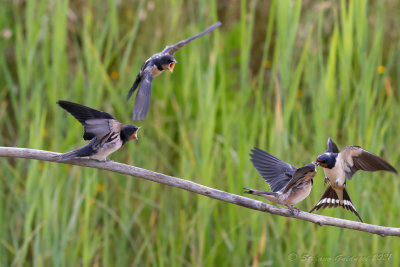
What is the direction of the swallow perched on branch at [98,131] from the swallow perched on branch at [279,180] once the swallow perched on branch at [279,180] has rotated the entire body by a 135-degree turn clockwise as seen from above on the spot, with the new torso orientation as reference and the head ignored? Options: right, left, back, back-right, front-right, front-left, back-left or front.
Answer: front

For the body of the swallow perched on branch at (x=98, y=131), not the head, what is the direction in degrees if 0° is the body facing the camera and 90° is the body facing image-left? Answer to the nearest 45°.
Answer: approximately 270°

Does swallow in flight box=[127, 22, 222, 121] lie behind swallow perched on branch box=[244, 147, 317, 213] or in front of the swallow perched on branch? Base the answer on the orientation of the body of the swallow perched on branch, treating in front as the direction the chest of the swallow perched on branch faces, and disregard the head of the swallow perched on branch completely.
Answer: behind

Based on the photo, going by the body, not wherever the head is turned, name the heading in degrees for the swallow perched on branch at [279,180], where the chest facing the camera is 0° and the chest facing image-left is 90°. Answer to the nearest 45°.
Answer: approximately 270°

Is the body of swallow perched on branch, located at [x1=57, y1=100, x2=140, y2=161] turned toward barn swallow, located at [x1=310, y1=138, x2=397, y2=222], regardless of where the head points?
yes
